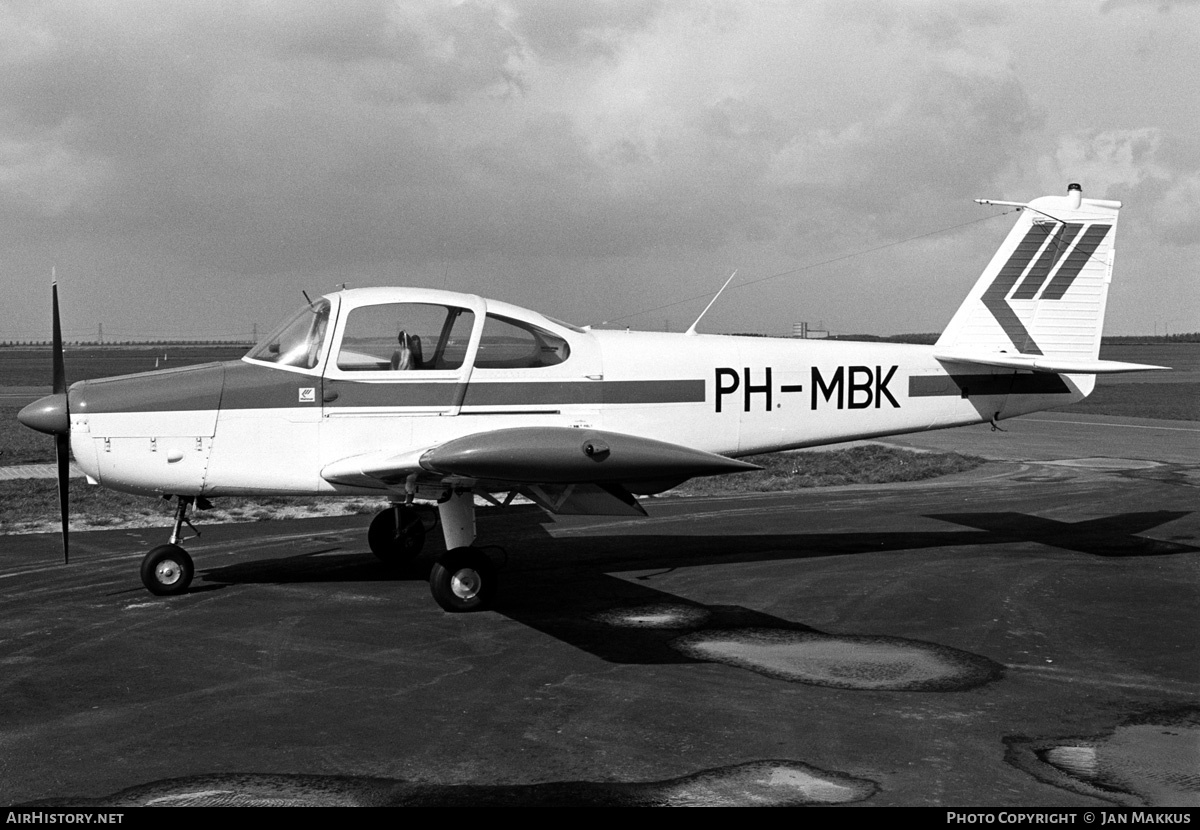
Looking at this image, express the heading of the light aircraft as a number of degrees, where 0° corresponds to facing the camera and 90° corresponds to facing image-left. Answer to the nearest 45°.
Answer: approximately 90°
